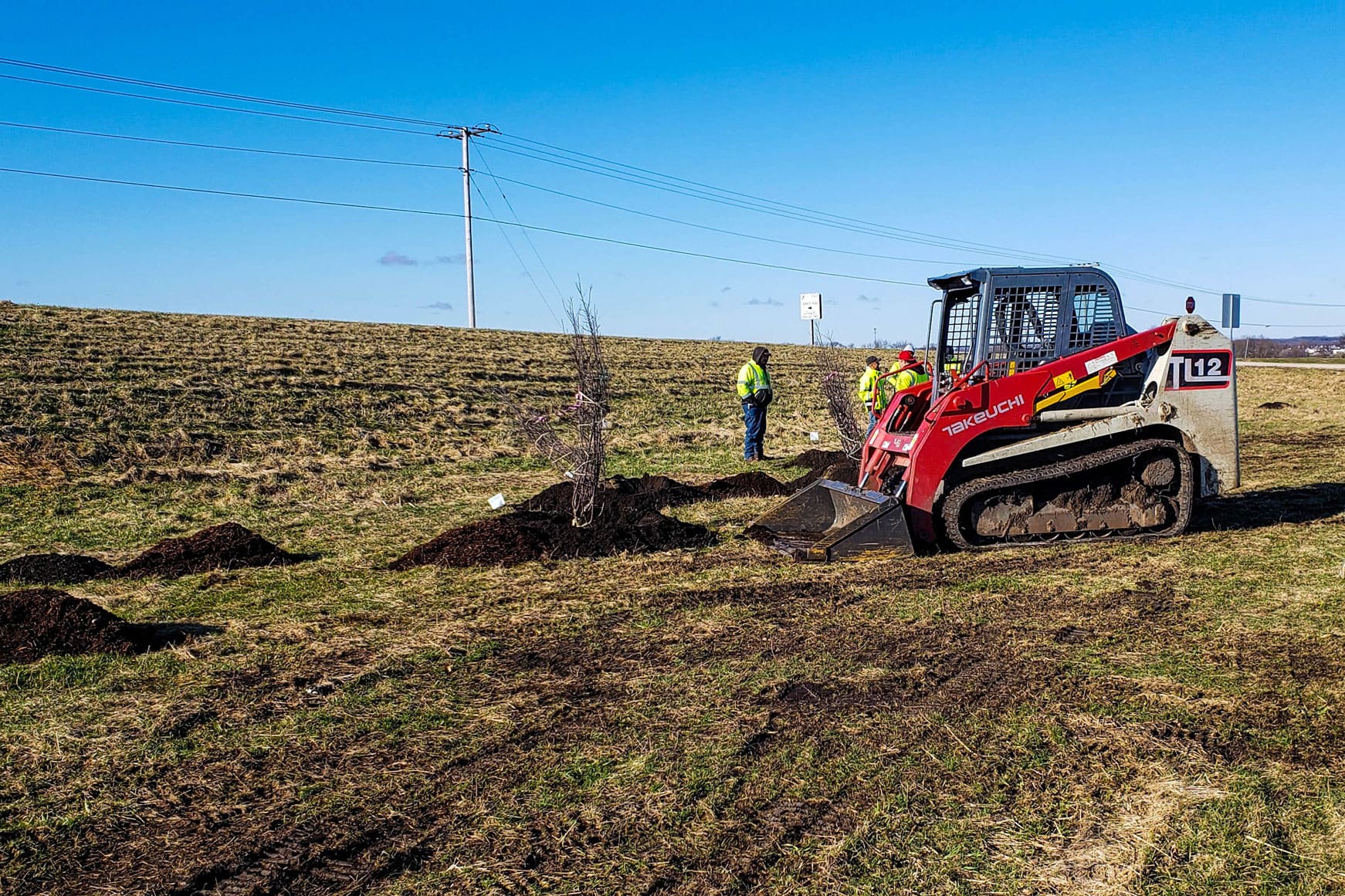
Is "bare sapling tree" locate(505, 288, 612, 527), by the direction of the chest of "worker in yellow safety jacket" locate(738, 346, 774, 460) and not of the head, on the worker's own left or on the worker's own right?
on the worker's own right

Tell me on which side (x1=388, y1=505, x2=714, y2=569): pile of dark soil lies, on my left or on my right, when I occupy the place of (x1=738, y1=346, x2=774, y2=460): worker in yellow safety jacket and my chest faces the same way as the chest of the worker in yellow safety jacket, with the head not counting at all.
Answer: on my right

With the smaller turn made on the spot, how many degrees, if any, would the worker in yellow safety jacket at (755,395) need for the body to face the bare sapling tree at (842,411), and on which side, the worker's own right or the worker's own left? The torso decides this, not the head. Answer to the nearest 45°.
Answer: approximately 45° to the worker's own left

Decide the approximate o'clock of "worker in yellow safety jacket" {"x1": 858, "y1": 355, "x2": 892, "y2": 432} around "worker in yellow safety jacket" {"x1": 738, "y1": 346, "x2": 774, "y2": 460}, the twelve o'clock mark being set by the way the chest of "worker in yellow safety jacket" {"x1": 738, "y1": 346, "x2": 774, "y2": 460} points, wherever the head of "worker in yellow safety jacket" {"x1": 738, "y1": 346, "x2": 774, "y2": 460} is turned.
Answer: "worker in yellow safety jacket" {"x1": 858, "y1": 355, "x2": 892, "y2": 432} is roughly at 11 o'clock from "worker in yellow safety jacket" {"x1": 738, "y1": 346, "x2": 774, "y2": 460}.

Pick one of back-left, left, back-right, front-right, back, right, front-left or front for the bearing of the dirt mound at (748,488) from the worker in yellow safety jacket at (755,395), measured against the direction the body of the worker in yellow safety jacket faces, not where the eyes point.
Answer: front-right

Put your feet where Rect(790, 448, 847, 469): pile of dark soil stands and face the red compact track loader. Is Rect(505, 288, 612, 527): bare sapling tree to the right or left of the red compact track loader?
right

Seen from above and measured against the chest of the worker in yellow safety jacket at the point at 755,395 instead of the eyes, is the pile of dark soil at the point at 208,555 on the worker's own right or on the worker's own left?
on the worker's own right

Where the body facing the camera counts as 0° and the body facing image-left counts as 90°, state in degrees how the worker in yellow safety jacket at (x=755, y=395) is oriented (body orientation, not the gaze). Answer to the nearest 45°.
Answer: approximately 315°

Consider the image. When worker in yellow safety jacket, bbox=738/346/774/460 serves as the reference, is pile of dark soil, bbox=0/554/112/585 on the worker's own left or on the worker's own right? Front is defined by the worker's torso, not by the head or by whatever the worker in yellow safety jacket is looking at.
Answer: on the worker's own right
